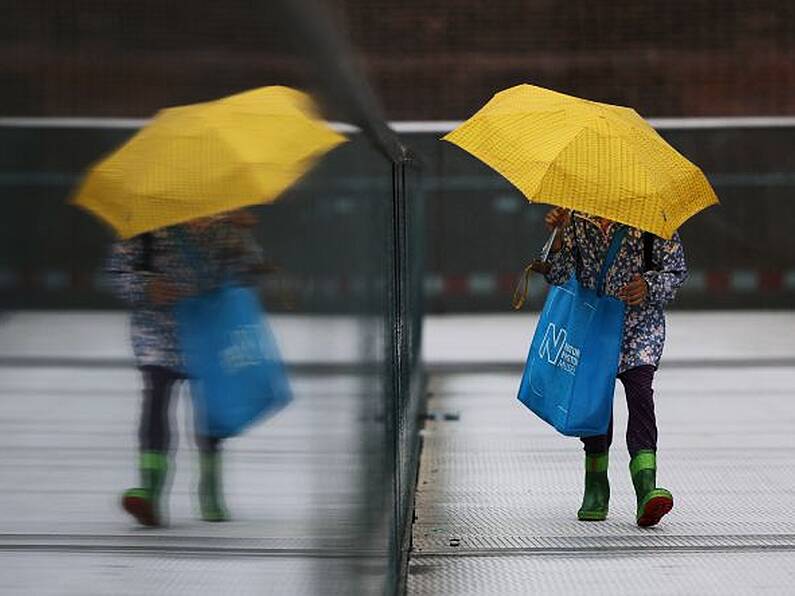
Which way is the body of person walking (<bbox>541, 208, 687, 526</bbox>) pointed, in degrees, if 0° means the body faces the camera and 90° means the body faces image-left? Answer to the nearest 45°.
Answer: approximately 0°
